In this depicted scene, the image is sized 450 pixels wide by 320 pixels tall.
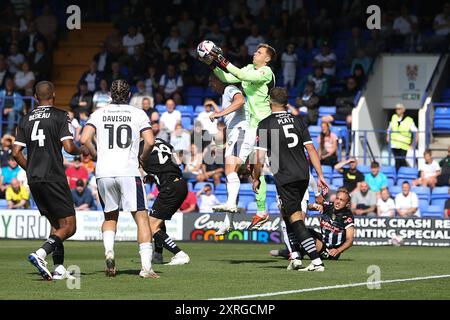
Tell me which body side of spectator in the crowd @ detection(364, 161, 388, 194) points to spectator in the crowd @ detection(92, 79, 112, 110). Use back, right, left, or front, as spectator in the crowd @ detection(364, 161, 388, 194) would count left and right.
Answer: right

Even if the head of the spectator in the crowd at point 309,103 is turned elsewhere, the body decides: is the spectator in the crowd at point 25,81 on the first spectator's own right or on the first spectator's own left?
on the first spectator's own right

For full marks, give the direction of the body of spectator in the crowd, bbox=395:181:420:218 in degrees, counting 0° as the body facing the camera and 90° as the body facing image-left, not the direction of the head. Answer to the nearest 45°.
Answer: approximately 0°

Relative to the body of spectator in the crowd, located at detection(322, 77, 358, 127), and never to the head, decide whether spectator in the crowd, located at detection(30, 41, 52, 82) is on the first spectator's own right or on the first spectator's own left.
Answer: on the first spectator's own right

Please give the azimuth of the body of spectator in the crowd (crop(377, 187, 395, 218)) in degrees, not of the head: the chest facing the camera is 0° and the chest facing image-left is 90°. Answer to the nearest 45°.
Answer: approximately 0°
